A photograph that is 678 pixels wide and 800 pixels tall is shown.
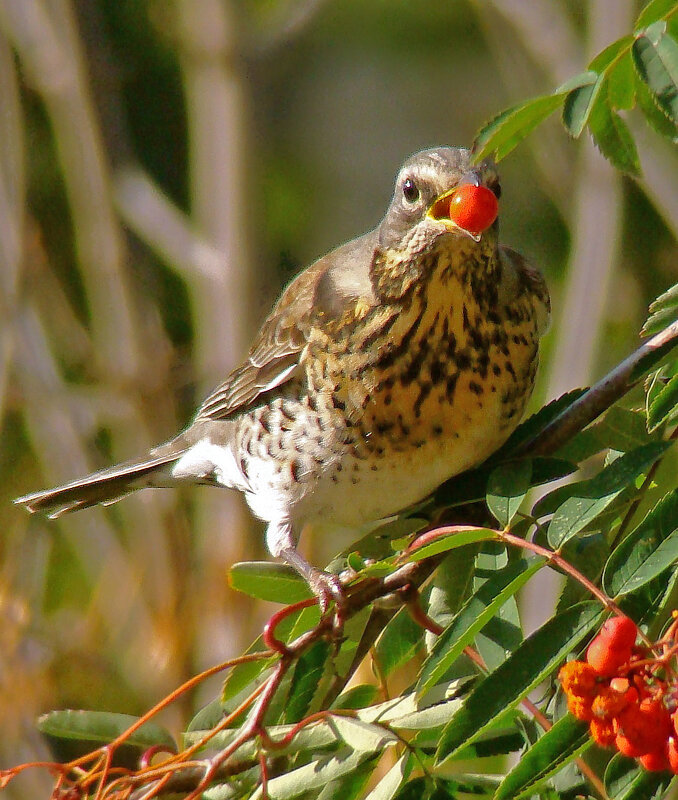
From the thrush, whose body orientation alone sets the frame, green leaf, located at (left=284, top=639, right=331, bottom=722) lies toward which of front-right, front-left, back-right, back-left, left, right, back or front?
right

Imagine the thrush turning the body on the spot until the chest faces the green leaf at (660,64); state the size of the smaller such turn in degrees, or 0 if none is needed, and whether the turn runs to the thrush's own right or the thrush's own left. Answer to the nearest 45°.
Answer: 0° — it already faces it

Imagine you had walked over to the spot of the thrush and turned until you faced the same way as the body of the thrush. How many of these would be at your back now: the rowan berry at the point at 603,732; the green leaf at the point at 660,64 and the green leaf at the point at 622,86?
0

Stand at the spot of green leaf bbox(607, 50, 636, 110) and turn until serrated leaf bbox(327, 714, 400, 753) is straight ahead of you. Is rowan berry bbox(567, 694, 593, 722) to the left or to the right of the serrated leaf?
left
